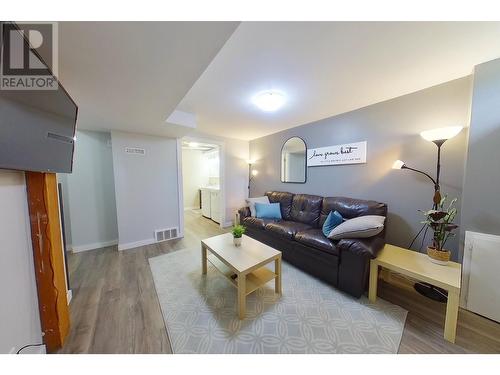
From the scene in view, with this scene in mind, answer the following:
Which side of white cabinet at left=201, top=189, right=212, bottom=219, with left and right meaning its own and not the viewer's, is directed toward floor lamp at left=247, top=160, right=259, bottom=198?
left

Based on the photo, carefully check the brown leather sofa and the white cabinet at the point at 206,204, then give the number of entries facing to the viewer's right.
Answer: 0

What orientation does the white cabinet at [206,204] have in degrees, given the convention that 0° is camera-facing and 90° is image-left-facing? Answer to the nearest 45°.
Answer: approximately 45°

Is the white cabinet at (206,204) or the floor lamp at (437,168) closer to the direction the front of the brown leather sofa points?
the white cabinet

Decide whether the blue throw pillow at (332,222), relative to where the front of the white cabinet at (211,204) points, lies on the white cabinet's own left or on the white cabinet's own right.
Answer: on the white cabinet's own left

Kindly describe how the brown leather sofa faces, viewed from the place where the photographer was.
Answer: facing the viewer and to the left of the viewer

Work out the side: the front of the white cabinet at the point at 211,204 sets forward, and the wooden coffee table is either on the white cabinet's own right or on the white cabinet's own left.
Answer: on the white cabinet's own left

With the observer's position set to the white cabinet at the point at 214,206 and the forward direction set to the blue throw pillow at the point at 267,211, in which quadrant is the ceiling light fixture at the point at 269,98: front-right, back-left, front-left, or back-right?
front-right

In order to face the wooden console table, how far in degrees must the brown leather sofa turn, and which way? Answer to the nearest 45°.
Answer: approximately 90° to its left

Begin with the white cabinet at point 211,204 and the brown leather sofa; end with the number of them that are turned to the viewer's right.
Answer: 0
